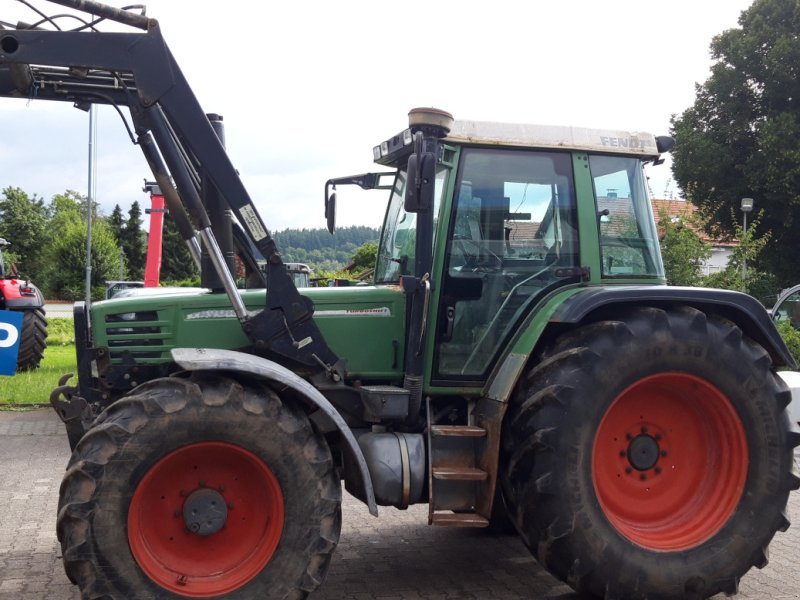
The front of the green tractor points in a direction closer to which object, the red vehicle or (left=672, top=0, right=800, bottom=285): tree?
the red vehicle

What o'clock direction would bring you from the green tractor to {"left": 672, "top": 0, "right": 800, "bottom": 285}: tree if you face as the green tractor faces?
The tree is roughly at 4 o'clock from the green tractor.

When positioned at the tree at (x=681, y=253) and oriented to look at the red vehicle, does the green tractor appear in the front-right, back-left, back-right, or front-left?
front-left

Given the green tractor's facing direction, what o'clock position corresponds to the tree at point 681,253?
The tree is roughly at 4 o'clock from the green tractor.

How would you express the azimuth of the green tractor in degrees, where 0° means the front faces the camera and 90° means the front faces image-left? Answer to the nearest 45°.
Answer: approximately 90°

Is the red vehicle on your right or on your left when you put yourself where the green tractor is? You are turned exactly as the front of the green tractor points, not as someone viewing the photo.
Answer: on your right

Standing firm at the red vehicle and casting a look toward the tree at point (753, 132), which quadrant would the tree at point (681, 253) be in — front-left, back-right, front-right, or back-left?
front-right

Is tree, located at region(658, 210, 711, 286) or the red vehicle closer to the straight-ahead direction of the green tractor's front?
the red vehicle
